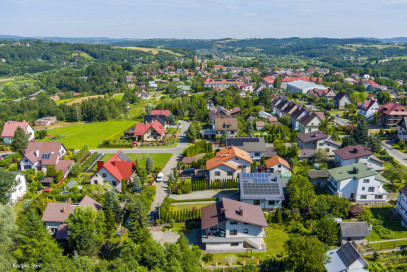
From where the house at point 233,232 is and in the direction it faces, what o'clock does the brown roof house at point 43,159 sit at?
The brown roof house is roughly at 4 o'clock from the house.

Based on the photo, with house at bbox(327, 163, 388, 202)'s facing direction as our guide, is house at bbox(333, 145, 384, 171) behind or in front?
behind

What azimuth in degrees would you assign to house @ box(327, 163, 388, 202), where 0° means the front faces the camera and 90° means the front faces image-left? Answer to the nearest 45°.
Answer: approximately 0°

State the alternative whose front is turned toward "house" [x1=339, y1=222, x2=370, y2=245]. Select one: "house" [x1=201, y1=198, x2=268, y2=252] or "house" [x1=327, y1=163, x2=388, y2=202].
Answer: "house" [x1=327, y1=163, x2=388, y2=202]

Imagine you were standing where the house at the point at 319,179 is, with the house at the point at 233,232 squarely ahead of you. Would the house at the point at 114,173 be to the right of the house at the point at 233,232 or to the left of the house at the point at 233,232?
right

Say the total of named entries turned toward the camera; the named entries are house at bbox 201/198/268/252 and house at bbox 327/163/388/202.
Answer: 2

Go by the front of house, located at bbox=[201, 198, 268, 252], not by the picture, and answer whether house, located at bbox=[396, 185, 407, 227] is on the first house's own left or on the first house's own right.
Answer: on the first house's own left

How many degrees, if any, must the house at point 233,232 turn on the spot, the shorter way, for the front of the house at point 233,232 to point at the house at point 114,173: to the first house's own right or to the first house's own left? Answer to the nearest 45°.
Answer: approximately 135° to the first house's own right

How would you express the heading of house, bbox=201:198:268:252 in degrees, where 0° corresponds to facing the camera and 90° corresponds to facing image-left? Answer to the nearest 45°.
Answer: approximately 0°

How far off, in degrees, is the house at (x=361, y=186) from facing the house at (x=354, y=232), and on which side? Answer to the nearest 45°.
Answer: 0° — it already faces it

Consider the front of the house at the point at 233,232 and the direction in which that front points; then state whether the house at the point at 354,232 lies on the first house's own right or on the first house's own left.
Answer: on the first house's own left

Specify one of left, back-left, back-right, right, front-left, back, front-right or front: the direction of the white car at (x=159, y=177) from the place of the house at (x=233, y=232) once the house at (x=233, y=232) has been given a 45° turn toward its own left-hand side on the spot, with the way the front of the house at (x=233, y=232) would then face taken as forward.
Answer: back

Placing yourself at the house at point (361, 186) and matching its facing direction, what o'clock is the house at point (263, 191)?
the house at point (263, 191) is roughly at 2 o'clock from the house at point (361, 186).
